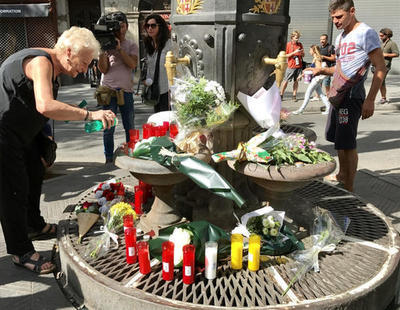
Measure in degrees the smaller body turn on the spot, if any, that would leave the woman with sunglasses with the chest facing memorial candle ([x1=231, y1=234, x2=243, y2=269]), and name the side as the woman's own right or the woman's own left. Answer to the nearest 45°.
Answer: approximately 45° to the woman's own left

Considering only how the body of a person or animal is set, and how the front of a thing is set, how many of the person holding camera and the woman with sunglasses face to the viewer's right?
0

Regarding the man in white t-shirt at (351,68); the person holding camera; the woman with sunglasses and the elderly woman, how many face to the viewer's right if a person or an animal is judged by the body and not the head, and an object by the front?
1

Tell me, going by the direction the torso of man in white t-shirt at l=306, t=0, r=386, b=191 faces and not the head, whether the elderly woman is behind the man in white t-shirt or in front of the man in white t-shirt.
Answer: in front

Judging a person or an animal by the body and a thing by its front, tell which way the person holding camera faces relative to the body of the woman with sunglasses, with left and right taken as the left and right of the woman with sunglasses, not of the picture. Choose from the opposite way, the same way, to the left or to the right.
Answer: the same way

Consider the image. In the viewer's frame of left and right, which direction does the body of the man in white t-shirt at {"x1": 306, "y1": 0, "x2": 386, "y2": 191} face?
facing the viewer and to the left of the viewer

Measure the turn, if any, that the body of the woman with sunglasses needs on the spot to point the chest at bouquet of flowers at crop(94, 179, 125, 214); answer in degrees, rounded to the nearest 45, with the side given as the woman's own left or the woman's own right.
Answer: approximately 45° to the woman's own left

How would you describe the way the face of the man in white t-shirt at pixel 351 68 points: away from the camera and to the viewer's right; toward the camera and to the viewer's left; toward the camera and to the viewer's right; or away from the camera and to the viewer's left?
toward the camera and to the viewer's left

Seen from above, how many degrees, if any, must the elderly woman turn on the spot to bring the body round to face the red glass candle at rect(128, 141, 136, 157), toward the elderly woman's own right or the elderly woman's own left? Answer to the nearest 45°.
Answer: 0° — they already face it

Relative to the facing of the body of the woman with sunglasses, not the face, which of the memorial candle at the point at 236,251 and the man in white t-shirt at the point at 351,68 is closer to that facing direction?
the memorial candle

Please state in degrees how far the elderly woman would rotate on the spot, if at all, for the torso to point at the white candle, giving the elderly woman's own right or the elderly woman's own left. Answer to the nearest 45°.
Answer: approximately 45° to the elderly woman's own right

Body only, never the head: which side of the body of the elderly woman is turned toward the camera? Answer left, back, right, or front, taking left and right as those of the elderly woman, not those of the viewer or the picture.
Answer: right

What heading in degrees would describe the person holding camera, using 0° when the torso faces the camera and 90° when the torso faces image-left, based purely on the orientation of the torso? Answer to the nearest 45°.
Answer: approximately 45°

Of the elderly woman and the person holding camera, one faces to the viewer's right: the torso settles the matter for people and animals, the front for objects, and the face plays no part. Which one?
the elderly woman

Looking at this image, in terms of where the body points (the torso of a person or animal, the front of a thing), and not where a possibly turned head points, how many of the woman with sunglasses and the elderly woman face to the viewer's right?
1

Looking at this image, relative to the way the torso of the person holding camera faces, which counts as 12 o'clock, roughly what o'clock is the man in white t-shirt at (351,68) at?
The man in white t-shirt is roughly at 9 o'clock from the person holding camera.
